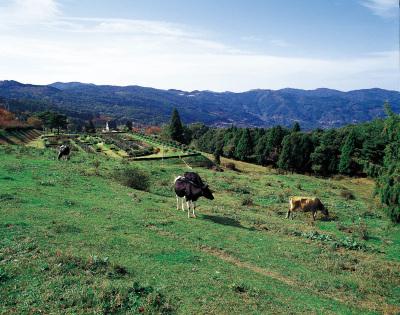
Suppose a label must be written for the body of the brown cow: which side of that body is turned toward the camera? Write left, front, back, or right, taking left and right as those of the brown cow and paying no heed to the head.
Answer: right

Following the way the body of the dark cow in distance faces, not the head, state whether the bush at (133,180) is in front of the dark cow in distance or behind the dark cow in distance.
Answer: behind

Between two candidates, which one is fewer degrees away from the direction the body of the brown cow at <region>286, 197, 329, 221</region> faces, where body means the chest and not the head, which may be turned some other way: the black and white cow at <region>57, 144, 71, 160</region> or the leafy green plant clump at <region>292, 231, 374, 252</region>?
the leafy green plant clump

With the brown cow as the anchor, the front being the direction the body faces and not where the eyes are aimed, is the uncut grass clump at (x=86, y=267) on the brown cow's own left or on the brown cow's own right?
on the brown cow's own right

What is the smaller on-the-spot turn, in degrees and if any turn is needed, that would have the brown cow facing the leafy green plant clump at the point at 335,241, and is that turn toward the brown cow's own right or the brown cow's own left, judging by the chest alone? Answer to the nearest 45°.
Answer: approximately 90° to the brown cow's own right

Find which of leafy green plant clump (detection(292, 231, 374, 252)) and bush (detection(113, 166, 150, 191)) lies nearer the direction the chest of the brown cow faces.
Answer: the leafy green plant clump

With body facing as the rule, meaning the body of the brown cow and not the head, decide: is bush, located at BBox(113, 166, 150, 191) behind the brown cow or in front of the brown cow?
behind
